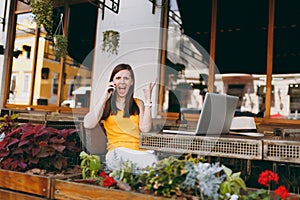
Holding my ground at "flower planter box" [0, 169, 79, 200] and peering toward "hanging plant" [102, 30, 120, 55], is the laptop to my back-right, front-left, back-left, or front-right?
front-right

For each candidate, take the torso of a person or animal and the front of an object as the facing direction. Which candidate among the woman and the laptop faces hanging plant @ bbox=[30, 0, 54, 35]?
the laptop

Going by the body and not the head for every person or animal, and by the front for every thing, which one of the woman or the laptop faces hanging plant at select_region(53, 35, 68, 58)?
the laptop

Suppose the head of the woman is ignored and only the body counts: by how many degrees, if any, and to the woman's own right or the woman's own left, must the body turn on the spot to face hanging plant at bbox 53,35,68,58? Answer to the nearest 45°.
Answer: approximately 180°

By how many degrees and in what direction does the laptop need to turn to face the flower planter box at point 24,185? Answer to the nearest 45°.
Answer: approximately 90° to its left

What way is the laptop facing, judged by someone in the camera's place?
facing away from the viewer and to the left of the viewer

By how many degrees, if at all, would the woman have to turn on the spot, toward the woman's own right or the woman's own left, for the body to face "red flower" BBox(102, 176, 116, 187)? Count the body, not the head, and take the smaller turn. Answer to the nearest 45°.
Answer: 0° — they already face it

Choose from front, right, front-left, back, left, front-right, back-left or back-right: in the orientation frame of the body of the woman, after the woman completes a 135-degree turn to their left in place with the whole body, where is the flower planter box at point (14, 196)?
back

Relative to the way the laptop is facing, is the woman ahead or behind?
ahead

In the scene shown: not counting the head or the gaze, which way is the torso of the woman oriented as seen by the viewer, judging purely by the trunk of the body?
toward the camera

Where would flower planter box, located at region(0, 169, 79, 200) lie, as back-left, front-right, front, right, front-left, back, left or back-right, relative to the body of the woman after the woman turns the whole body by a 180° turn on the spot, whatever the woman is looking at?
back-left

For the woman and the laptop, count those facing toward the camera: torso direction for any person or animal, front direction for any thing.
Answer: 1

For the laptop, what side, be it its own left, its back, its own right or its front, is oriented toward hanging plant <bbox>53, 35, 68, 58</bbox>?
front
